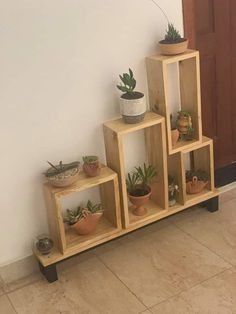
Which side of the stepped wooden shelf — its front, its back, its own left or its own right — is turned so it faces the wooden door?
left
